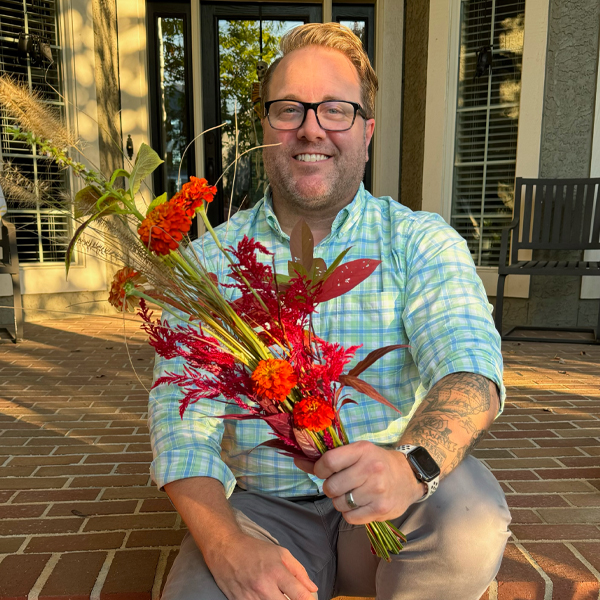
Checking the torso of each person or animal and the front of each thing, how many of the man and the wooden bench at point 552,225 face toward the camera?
2

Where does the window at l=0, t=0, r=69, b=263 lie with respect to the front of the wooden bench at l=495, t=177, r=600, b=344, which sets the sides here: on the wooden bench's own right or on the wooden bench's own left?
on the wooden bench's own right

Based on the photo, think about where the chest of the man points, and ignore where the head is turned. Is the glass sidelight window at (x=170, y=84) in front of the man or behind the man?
behind

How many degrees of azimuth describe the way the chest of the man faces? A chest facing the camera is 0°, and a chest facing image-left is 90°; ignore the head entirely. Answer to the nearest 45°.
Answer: approximately 0°

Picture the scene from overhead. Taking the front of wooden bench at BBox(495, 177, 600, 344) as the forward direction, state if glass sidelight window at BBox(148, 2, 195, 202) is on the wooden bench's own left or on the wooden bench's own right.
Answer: on the wooden bench's own right

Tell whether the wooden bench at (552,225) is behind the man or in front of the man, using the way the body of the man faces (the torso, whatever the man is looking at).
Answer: behind

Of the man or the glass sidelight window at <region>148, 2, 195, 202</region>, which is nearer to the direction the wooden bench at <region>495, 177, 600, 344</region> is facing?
the man

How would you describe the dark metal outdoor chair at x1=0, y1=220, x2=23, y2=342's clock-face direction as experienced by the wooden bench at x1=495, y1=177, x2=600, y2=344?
the dark metal outdoor chair at x1=0, y1=220, x2=23, y2=342 is roughly at 2 o'clock from the wooden bench at x1=495, y1=177, x2=600, y2=344.
